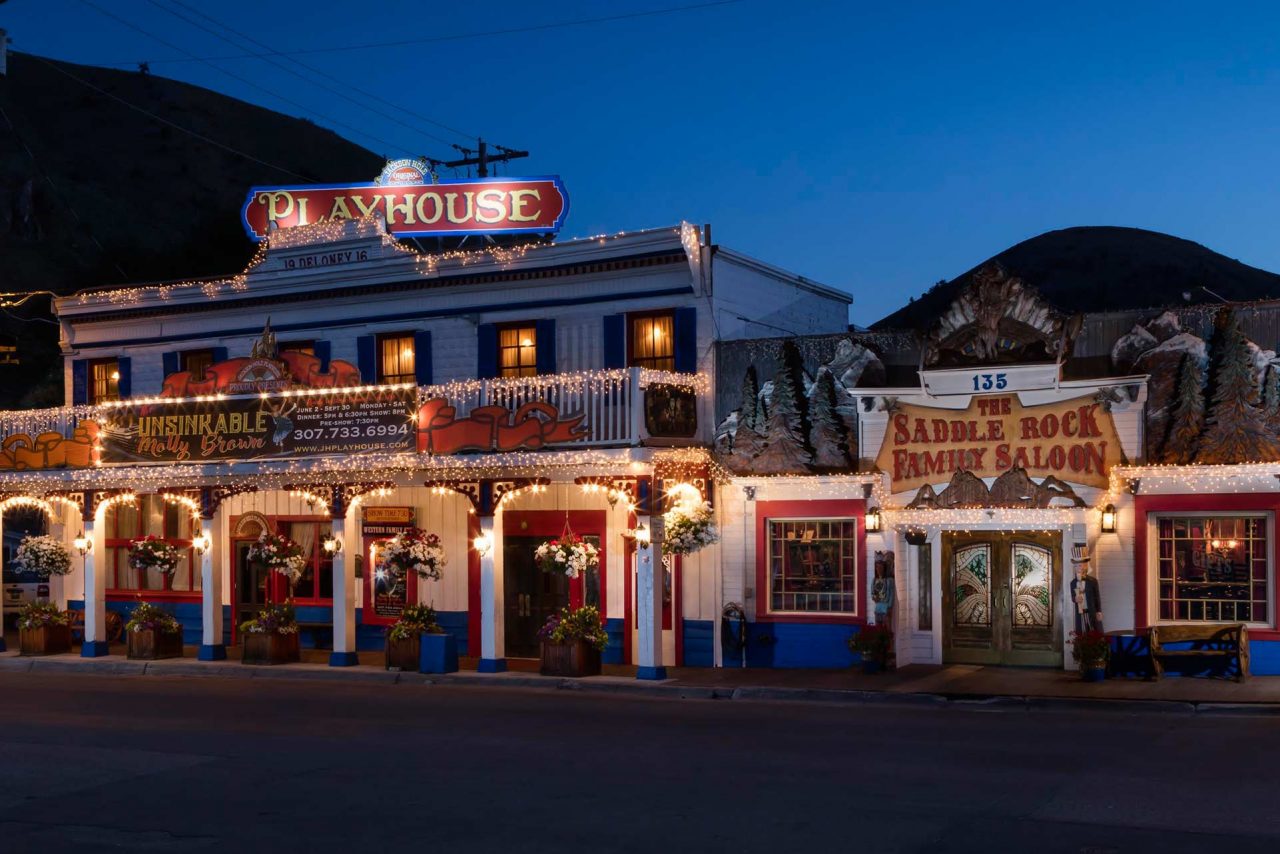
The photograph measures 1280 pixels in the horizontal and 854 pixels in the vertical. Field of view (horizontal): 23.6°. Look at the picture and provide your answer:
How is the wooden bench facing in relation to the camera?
toward the camera

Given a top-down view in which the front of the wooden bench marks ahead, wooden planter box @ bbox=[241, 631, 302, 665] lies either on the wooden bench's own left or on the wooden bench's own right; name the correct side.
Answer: on the wooden bench's own right

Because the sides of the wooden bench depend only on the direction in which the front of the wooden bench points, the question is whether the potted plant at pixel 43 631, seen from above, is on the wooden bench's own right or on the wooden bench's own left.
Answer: on the wooden bench's own right

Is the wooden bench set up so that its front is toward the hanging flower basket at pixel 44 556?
no

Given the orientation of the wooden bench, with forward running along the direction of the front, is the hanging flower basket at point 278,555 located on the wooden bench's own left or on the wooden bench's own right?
on the wooden bench's own right

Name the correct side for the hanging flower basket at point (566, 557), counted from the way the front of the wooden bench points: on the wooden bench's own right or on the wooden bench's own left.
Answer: on the wooden bench's own right

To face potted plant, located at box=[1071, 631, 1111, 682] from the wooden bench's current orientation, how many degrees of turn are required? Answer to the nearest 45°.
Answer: approximately 90° to its right

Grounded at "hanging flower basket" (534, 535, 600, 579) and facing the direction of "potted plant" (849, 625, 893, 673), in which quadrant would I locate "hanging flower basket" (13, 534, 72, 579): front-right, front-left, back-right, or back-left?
back-left

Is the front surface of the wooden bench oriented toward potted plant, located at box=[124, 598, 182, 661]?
no
